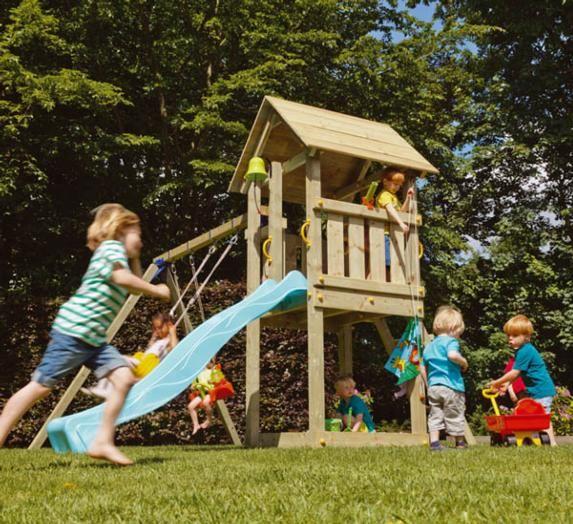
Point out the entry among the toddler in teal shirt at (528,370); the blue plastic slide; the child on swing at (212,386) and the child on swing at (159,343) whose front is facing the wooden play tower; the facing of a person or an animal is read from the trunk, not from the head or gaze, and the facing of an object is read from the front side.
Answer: the toddler in teal shirt

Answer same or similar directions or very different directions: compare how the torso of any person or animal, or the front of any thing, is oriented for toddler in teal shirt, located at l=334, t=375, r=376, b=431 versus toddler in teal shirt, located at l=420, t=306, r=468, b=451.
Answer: very different directions

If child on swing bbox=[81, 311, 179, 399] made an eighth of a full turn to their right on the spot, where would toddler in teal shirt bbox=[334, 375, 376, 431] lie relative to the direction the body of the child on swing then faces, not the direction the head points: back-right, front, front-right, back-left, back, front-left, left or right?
back

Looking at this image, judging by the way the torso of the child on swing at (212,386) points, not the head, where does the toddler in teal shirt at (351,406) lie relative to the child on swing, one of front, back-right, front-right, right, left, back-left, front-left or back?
back-left

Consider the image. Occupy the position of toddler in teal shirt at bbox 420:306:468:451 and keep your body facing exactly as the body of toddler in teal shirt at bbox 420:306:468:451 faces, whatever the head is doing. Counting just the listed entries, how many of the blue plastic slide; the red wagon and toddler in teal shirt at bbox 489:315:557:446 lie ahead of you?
2

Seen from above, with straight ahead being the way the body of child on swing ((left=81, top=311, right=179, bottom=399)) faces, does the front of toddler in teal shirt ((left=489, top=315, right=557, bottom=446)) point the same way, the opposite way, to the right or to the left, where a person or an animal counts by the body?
to the right

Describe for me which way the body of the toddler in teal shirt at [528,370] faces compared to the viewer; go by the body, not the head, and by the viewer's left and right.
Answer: facing to the left of the viewer

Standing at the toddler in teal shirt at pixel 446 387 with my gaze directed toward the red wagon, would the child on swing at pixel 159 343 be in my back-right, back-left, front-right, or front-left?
back-left
